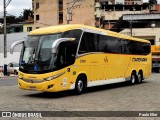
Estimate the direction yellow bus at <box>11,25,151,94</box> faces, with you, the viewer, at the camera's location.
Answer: facing the viewer and to the left of the viewer

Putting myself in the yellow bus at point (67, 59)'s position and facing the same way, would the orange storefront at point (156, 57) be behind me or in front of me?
behind
